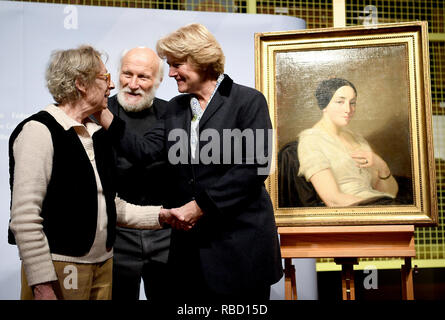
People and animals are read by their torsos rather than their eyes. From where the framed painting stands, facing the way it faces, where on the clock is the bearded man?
The bearded man is roughly at 2 o'clock from the framed painting.

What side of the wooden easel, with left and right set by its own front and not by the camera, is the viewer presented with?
front

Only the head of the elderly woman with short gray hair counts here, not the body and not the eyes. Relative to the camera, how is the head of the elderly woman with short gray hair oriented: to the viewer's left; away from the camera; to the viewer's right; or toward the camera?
to the viewer's right

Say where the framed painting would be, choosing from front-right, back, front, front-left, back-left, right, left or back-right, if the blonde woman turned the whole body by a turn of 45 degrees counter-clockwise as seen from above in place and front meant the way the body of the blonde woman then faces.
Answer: back-left

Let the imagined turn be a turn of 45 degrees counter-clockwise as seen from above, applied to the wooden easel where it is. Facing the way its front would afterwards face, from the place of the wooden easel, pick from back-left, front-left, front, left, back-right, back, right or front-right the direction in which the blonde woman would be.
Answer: right

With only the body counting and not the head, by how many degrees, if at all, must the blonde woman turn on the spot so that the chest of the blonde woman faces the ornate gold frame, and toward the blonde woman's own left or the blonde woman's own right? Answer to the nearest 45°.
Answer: approximately 180°

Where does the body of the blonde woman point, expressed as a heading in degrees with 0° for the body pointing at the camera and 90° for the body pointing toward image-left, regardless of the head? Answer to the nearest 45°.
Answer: approximately 45°

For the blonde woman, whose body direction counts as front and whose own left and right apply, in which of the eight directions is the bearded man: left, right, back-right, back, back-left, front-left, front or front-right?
right

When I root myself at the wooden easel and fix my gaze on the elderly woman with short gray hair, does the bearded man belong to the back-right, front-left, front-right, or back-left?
front-right

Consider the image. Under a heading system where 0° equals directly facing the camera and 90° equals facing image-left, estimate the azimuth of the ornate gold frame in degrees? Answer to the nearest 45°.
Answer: approximately 0°
